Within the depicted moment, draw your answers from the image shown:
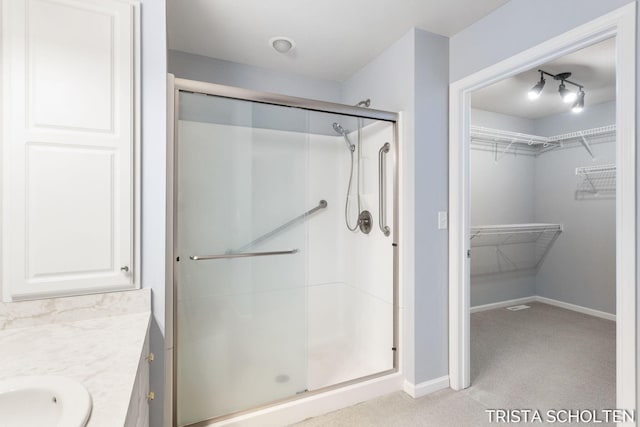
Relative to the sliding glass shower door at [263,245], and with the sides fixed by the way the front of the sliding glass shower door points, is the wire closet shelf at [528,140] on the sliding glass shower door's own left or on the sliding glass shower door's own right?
on the sliding glass shower door's own left

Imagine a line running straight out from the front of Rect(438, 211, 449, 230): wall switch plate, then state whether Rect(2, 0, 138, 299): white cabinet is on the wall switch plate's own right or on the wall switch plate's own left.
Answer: on the wall switch plate's own right

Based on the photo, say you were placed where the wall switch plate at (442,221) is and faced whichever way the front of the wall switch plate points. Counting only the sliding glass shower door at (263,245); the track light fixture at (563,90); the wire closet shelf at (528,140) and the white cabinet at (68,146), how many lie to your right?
2

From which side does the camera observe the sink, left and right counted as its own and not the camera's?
right

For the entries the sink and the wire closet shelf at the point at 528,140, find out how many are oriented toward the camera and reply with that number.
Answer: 1

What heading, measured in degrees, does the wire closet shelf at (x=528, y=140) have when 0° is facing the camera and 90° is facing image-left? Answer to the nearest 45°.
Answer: approximately 0°

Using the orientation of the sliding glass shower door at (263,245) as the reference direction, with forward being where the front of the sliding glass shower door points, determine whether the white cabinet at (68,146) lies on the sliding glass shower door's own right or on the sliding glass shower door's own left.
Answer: on the sliding glass shower door's own right

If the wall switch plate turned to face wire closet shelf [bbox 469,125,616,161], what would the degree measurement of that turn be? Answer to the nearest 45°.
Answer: approximately 90° to its left

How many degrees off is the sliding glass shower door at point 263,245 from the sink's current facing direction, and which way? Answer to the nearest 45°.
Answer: approximately 45° to its left

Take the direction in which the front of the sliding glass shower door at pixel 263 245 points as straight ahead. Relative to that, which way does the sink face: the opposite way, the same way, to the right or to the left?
to the left
